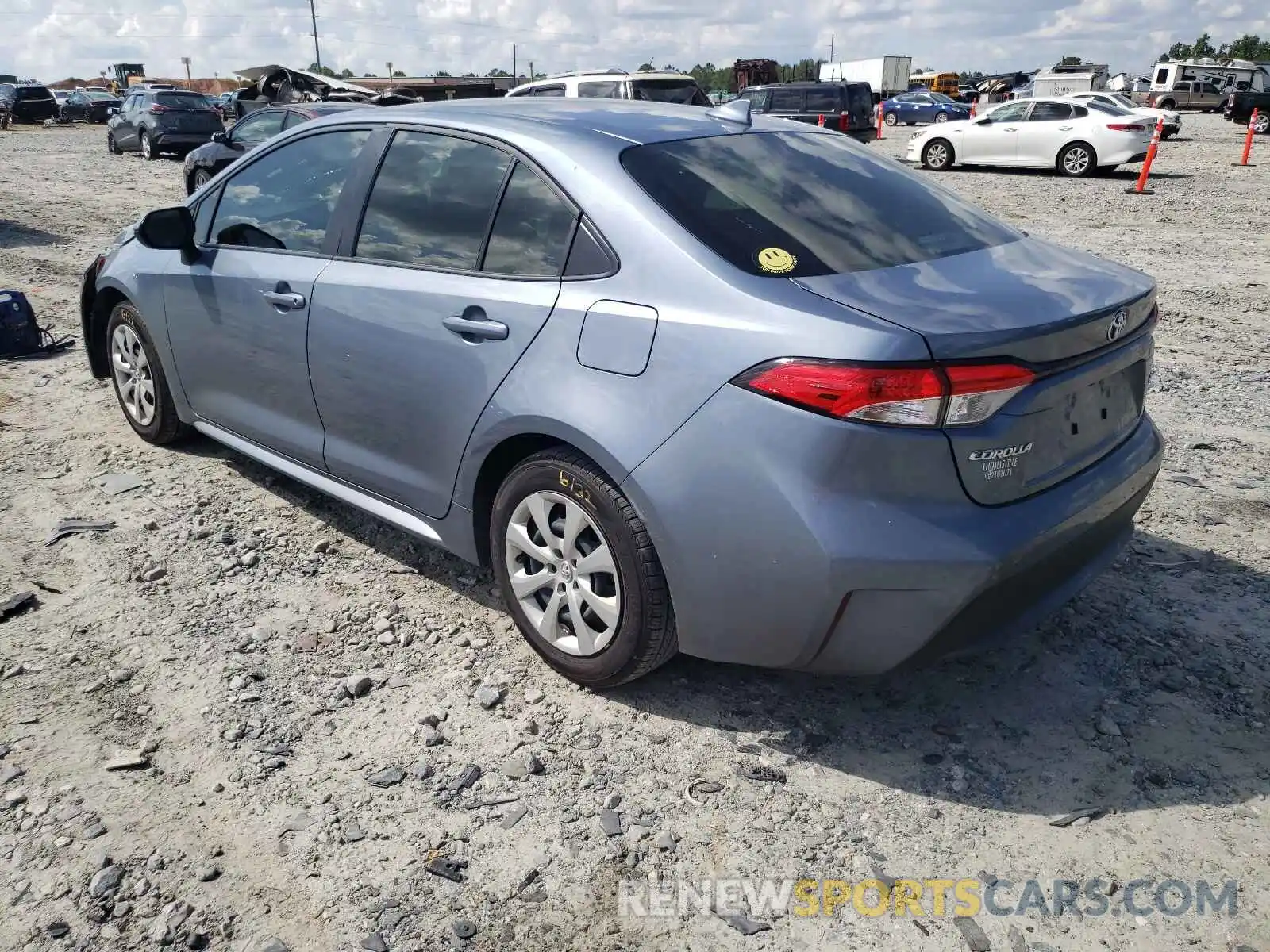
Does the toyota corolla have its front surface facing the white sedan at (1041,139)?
no

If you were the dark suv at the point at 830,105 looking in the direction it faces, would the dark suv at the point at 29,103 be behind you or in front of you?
in front

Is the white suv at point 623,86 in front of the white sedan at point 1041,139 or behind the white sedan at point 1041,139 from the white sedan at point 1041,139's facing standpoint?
in front

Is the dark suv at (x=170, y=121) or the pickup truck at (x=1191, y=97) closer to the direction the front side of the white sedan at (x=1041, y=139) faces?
the dark suv

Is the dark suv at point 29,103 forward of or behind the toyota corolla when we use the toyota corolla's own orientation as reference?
forward

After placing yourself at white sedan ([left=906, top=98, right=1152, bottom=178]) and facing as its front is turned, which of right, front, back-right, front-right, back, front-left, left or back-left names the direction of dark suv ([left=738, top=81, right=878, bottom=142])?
front-right

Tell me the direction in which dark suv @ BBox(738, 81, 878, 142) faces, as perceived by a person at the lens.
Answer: facing away from the viewer and to the left of the viewer

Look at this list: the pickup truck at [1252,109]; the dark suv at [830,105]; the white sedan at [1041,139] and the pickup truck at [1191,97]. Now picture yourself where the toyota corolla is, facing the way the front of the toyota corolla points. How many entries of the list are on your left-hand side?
0

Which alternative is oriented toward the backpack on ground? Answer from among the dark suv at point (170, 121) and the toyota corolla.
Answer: the toyota corolla

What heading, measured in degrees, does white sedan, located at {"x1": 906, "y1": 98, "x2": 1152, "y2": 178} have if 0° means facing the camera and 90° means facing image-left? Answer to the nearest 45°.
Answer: approximately 90°

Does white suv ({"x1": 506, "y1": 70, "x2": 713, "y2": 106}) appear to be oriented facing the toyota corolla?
no

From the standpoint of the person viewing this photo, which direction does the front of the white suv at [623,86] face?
facing away from the viewer and to the left of the viewer

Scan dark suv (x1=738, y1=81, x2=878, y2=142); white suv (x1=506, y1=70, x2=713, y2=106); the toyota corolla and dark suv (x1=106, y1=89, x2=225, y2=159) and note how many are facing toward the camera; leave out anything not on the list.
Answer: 0

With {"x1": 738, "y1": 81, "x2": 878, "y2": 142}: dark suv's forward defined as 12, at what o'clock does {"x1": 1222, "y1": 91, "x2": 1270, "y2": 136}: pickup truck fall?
The pickup truck is roughly at 3 o'clock from the dark suv.

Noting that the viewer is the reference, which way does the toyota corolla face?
facing away from the viewer and to the left of the viewer

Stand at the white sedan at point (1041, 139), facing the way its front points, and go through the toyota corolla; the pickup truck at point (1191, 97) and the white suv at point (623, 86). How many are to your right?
1

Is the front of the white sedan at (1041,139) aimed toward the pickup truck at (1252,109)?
no

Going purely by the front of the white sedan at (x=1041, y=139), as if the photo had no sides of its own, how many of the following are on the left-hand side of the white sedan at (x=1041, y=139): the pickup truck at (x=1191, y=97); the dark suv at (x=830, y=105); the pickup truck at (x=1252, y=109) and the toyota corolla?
1

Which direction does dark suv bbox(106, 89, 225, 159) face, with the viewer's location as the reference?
facing away from the viewer and to the left of the viewer
